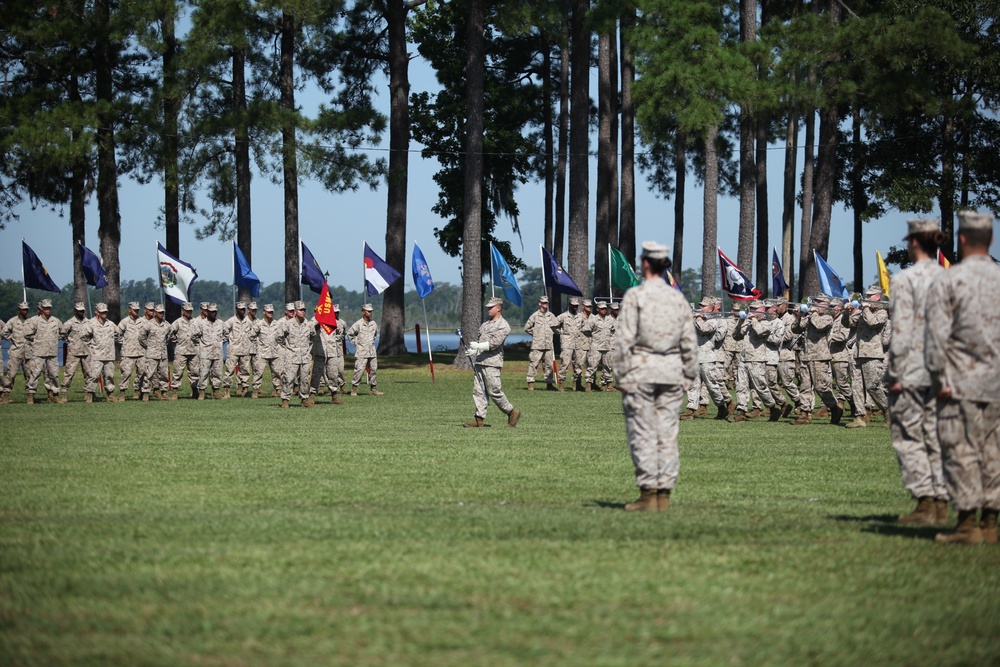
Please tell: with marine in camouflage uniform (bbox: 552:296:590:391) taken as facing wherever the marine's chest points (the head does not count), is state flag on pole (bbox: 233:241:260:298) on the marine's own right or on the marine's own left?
on the marine's own right

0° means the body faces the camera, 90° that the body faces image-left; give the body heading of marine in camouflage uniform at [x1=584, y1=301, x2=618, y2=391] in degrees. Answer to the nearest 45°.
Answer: approximately 0°

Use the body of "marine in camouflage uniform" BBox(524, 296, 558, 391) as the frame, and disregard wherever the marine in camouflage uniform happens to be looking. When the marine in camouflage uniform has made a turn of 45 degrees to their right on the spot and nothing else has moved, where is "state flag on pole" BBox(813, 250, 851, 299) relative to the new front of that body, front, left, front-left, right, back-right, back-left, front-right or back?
left

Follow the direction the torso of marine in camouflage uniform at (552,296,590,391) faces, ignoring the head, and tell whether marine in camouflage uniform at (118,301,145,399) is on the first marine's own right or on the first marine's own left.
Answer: on the first marine's own right

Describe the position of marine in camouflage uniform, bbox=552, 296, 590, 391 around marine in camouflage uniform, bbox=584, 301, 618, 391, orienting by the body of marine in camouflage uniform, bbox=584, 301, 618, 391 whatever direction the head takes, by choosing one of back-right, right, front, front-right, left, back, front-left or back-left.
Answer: right

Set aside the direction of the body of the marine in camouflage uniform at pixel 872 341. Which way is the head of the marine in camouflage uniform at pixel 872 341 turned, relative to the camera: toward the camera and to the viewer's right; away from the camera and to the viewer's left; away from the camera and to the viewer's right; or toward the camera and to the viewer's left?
toward the camera and to the viewer's left

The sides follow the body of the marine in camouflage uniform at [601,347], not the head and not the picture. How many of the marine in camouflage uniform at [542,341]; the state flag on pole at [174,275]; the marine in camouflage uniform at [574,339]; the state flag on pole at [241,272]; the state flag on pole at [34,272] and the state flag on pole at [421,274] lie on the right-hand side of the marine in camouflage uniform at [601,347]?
6

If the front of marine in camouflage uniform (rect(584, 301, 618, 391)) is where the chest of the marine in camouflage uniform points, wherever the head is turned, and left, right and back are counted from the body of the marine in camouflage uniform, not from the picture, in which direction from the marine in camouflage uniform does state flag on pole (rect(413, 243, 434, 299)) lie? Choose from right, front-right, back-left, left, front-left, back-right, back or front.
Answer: right

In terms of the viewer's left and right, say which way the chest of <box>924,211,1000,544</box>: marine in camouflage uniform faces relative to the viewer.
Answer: facing away from the viewer and to the left of the viewer

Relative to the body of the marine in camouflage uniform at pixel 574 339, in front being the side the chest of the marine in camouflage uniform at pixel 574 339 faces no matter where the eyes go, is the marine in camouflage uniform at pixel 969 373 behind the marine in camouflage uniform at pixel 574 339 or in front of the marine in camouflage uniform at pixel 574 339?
in front

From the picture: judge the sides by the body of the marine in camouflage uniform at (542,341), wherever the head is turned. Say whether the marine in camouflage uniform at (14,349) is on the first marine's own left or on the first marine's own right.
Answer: on the first marine's own right
